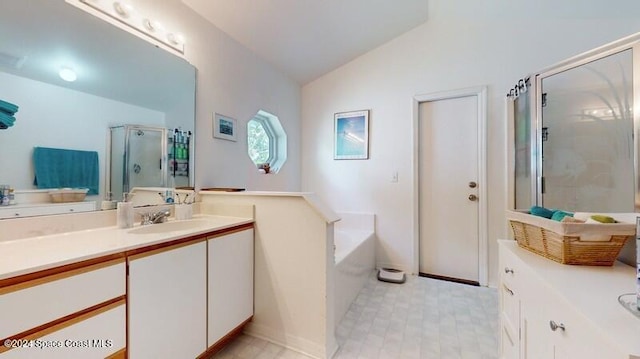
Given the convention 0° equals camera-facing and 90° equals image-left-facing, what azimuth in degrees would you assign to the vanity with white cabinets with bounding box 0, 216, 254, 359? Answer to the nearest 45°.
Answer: approximately 315°

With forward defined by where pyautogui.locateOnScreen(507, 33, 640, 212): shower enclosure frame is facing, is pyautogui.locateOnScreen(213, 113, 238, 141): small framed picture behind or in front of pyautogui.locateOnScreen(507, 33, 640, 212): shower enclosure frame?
in front

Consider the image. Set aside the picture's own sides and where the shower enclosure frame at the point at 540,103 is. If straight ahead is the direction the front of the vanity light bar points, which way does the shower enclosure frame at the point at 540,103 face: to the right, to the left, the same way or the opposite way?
the opposite way

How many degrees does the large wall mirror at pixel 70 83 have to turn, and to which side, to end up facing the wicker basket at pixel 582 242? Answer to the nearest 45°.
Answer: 0° — it already faces it

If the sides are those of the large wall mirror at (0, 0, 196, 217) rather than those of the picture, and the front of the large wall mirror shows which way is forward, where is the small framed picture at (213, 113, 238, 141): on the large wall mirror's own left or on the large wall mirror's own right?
on the large wall mirror's own left

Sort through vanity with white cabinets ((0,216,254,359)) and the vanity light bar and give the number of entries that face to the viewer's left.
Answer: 0

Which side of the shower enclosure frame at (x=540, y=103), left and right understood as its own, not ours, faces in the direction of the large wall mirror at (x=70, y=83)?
front

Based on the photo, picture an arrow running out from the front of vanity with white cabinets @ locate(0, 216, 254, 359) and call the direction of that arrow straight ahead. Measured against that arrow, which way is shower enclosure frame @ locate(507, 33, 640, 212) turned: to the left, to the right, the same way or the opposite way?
the opposite way

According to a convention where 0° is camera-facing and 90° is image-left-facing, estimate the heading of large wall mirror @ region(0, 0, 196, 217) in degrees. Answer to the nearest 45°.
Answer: approximately 315°

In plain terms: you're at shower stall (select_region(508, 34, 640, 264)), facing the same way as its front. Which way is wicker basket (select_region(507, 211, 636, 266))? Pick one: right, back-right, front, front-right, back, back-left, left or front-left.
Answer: front-left
